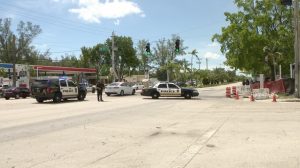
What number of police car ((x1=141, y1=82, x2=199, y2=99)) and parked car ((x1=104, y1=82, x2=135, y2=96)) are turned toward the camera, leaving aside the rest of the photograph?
0

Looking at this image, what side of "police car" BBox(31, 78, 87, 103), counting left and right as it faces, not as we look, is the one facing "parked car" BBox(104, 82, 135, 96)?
front
